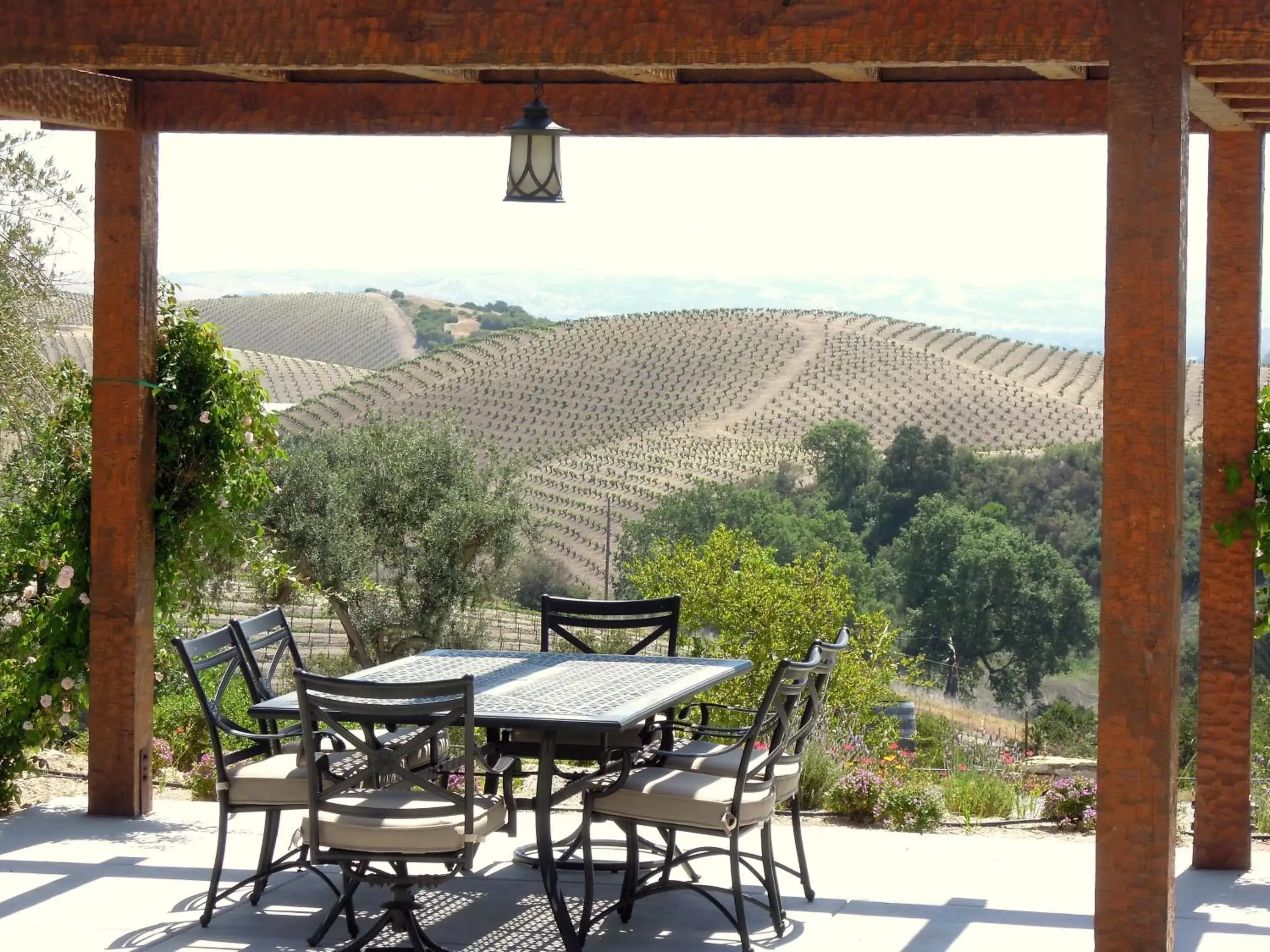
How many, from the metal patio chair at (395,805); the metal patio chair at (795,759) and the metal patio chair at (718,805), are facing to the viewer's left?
2

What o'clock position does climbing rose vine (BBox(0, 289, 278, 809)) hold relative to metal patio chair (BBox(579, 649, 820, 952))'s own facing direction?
The climbing rose vine is roughly at 1 o'clock from the metal patio chair.

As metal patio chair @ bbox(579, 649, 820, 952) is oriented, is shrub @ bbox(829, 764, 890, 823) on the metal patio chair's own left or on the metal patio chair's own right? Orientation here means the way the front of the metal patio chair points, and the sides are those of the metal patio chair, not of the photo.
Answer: on the metal patio chair's own right

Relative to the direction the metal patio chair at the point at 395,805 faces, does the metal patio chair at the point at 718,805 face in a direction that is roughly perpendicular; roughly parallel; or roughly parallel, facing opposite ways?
roughly perpendicular

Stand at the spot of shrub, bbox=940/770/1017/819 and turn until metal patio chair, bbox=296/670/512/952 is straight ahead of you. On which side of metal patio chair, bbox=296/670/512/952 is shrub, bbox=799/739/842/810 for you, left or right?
right

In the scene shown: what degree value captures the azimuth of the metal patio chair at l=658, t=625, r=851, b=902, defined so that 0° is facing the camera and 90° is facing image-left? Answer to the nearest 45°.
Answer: approximately 90°

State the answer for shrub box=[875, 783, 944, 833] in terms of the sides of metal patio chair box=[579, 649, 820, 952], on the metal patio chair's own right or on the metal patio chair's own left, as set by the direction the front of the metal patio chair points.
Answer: on the metal patio chair's own right

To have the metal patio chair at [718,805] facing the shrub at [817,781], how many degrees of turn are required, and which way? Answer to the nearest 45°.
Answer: approximately 90° to its right

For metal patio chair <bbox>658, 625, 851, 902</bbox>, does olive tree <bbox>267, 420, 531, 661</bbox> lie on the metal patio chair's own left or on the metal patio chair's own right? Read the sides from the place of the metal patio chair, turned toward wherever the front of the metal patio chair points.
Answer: on the metal patio chair's own right

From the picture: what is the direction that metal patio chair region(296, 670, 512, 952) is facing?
away from the camera

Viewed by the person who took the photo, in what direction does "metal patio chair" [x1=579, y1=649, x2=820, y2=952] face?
facing to the left of the viewer

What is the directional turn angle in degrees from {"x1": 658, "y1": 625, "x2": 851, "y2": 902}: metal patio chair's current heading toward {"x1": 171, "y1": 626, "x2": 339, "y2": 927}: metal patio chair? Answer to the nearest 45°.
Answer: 0° — it already faces it
